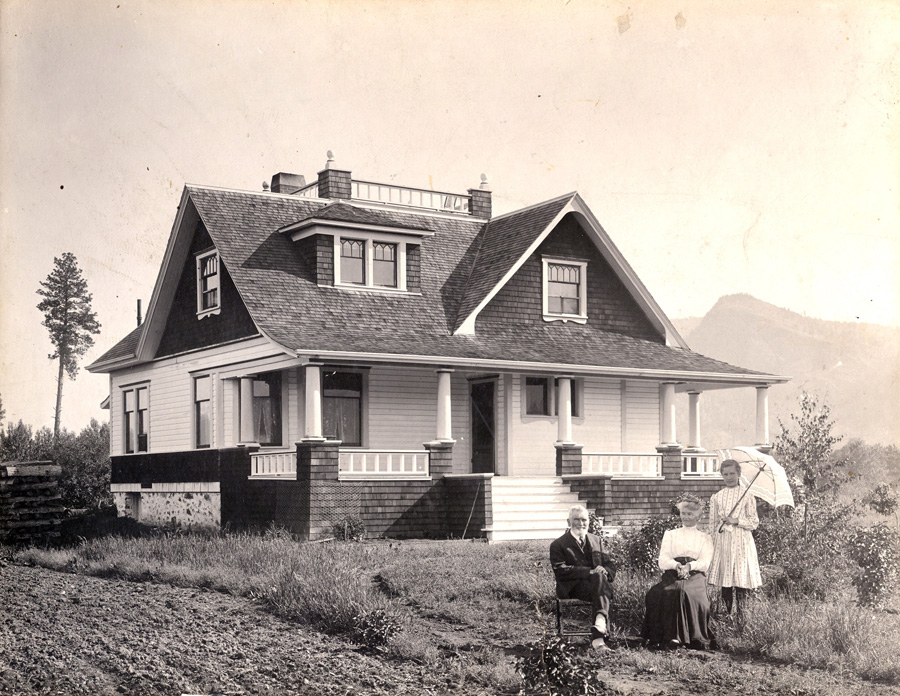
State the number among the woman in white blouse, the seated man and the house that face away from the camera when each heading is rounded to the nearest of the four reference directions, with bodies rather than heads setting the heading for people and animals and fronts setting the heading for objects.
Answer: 0

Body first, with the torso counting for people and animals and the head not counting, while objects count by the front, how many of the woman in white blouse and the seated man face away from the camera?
0

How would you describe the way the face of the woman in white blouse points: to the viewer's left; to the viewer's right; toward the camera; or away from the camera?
toward the camera

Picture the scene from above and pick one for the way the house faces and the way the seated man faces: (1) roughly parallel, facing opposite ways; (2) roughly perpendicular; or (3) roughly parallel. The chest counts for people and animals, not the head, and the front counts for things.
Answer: roughly parallel

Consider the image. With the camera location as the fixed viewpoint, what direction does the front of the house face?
facing the viewer and to the right of the viewer

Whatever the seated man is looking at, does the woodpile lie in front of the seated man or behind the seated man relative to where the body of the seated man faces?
behind

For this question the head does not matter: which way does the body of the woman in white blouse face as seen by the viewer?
toward the camera

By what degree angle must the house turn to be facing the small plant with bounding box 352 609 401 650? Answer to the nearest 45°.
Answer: approximately 45° to its right

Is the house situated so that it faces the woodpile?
no

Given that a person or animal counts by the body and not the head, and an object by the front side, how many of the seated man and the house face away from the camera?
0
